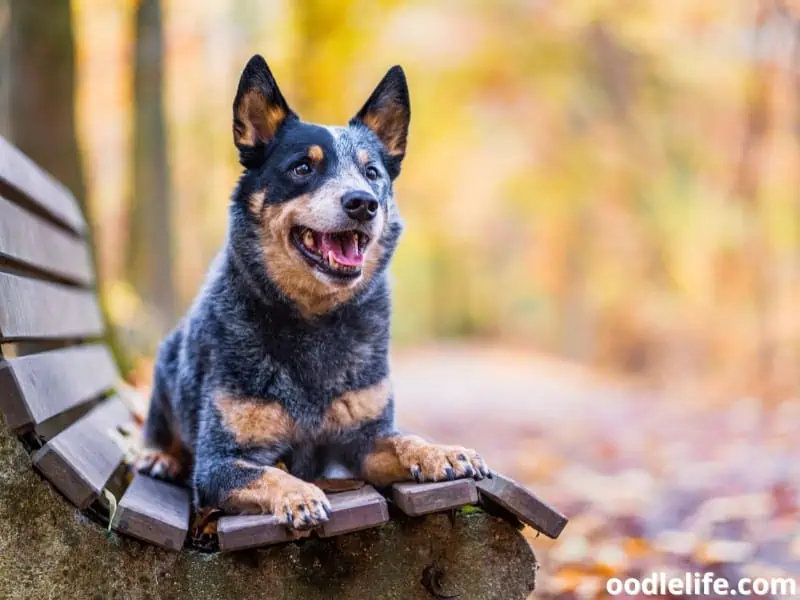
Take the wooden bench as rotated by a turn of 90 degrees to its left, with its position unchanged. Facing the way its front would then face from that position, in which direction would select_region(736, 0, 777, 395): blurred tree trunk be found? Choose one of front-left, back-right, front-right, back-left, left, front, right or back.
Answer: front-right

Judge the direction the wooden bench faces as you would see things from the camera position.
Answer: facing to the right of the viewer

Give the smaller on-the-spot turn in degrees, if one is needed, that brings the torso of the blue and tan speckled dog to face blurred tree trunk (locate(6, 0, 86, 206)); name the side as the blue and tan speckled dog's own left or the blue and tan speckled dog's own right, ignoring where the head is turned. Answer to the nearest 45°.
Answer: approximately 180°

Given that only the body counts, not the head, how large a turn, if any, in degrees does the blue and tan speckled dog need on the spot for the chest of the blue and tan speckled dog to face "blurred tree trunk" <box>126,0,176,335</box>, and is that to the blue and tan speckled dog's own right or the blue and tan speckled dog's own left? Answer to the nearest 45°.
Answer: approximately 135° to the blue and tan speckled dog's own left

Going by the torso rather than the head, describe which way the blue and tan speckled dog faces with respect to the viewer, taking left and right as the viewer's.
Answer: facing the viewer and to the right of the viewer

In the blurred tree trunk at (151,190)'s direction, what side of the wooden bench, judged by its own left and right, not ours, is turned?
left
